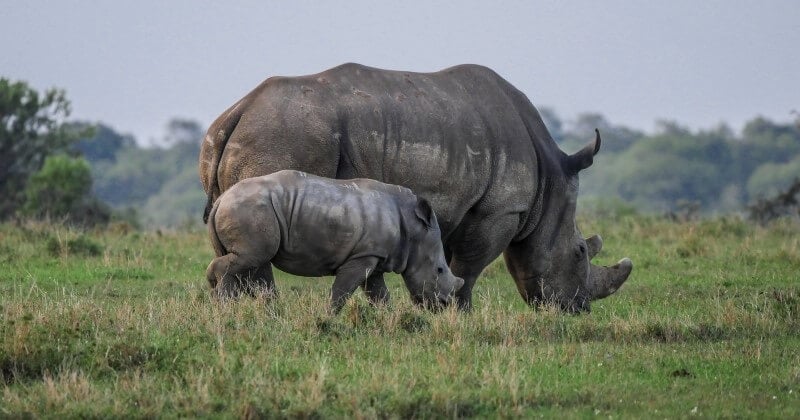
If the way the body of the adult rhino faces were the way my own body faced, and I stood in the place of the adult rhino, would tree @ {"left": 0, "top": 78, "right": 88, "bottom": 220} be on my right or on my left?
on my left

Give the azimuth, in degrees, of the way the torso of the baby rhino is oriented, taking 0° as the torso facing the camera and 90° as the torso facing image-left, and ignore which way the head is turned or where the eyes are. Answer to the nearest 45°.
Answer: approximately 270°

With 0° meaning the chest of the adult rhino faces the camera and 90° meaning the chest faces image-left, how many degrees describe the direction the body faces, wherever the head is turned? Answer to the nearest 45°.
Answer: approximately 270°

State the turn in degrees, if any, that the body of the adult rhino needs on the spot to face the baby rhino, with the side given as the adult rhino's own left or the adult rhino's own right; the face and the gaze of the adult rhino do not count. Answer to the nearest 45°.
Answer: approximately 135° to the adult rhino's own right

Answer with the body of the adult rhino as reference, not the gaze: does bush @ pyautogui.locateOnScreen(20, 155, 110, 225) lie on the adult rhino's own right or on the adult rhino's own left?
on the adult rhino's own left

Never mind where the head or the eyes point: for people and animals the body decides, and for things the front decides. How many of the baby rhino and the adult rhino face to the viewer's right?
2
